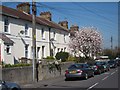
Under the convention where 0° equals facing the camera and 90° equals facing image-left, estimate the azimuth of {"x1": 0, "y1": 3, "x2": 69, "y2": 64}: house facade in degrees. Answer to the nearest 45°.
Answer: approximately 315°

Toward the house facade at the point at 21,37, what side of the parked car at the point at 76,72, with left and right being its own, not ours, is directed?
left

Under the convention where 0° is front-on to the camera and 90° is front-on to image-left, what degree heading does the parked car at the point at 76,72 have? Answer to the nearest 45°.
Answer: approximately 225°

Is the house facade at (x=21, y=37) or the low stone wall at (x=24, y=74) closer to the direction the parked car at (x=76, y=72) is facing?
the house facade

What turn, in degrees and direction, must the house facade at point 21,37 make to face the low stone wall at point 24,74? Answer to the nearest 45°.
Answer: approximately 45° to its right

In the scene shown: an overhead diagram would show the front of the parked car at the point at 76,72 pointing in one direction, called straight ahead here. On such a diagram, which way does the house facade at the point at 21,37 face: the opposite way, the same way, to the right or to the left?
to the right

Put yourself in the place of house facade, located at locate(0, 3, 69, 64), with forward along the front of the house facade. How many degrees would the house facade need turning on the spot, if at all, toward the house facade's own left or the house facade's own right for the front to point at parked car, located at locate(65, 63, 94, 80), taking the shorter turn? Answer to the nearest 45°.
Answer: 0° — it already faces it
